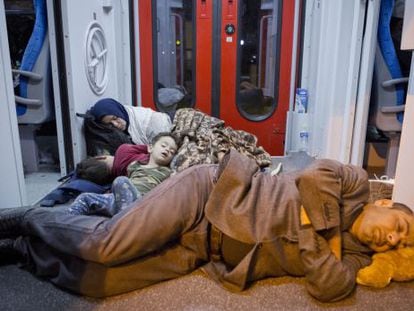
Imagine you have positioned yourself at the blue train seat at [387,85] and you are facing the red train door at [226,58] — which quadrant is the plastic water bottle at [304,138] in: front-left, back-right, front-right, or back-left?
front-right

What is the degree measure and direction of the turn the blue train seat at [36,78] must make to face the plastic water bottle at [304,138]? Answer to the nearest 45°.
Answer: approximately 180°

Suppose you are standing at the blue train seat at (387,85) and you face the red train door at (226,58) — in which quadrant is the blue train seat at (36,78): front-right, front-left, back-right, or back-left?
front-left

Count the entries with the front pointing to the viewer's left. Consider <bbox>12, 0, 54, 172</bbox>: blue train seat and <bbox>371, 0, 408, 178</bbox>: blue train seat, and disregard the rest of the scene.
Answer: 1

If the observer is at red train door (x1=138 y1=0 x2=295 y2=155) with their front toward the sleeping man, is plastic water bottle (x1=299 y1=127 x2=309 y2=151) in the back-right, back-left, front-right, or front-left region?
front-left

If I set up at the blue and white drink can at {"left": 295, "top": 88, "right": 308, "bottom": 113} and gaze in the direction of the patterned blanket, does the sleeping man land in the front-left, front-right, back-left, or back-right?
front-left
